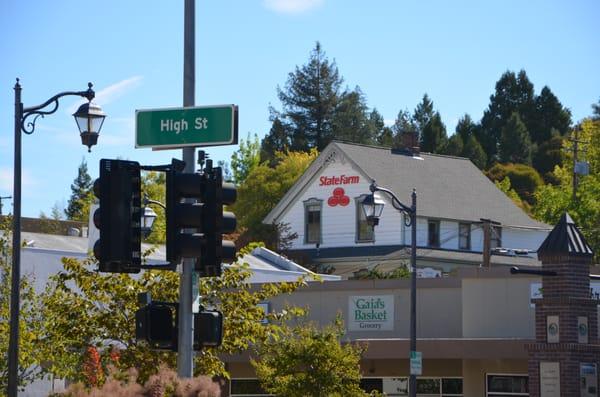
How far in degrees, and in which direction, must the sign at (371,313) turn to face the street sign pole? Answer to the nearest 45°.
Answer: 0° — it already faces it

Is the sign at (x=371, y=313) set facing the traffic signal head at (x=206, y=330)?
yes

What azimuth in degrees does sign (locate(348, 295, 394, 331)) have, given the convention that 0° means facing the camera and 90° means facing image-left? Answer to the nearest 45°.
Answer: approximately 0°

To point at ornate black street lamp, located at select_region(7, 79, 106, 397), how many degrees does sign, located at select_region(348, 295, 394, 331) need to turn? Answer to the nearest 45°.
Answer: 0° — it already faces it

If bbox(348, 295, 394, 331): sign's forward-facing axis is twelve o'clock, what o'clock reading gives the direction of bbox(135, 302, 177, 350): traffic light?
The traffic light is roughly at 12 o'clock from the sign.

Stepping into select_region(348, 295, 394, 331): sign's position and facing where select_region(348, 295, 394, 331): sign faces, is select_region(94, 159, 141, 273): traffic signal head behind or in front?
in front

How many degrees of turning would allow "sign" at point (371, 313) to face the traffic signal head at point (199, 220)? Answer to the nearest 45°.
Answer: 0° — it already faces it

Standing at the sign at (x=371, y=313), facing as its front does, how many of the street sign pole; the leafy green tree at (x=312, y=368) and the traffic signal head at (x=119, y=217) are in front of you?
3

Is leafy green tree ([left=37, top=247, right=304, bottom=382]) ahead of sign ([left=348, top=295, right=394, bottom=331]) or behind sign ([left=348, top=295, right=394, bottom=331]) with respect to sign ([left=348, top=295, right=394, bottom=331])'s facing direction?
ahead
